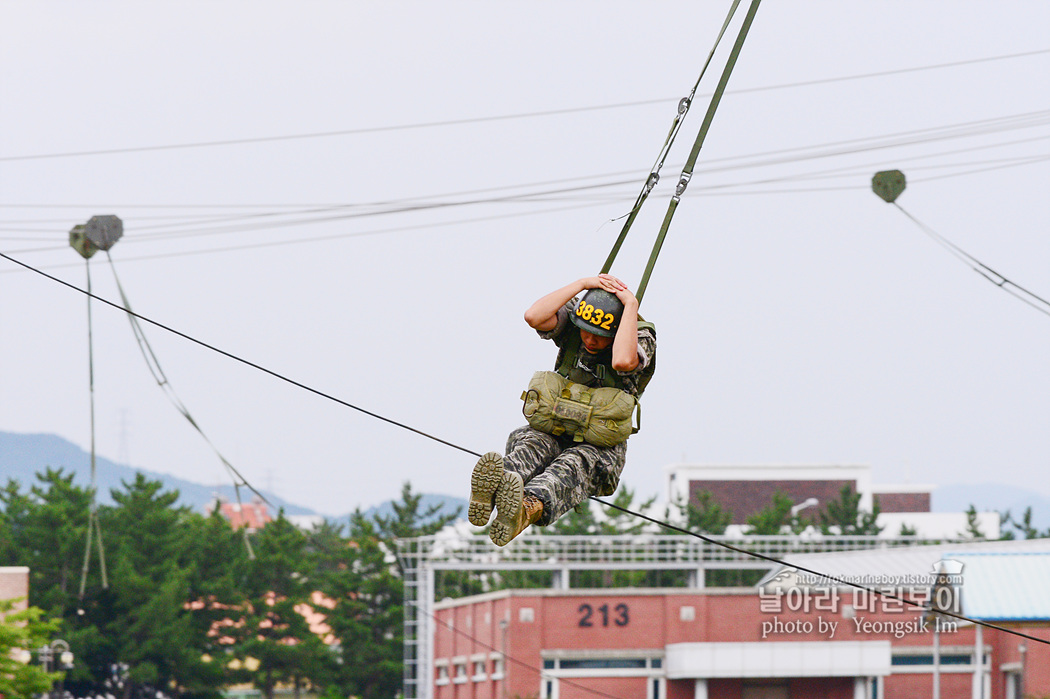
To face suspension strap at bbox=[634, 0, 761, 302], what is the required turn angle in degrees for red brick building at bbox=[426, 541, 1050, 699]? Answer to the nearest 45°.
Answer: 0° — it already faces it

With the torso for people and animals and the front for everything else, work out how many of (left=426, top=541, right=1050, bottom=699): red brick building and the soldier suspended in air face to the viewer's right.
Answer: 0

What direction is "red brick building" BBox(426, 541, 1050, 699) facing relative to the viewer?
toward the camera

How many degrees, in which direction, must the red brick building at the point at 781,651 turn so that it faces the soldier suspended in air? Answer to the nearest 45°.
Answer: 0° — it already faces them

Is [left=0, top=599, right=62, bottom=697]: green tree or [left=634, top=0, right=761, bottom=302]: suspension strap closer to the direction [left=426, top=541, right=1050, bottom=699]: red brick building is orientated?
the suspension strap

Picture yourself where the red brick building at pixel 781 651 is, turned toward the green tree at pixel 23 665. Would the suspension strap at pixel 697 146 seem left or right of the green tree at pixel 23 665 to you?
left

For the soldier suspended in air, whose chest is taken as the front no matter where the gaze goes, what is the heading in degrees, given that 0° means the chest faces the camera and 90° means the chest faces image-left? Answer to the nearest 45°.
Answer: approximately 45°
